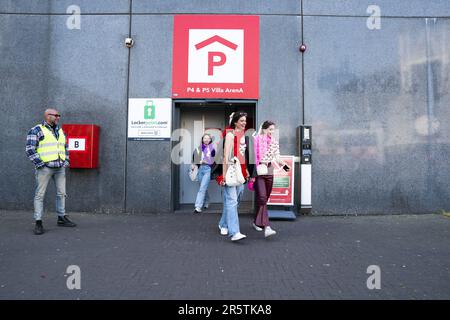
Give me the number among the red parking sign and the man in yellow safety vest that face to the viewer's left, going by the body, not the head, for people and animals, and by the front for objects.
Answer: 0

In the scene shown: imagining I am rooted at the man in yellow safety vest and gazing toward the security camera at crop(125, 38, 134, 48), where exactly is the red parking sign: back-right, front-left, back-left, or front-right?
front-right

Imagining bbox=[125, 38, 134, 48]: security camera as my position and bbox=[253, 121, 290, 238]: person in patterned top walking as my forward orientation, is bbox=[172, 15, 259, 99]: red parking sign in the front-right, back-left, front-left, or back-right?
front-left

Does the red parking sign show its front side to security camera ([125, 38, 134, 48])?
no

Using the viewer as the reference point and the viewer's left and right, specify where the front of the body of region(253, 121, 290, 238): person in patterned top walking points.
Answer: facing the viewer and to the right of the viewer

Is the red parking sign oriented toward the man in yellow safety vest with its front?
no

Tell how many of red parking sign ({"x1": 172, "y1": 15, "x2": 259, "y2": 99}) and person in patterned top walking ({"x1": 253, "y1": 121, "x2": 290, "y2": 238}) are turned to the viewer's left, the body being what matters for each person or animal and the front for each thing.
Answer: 0

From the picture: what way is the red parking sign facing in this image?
toward the camera

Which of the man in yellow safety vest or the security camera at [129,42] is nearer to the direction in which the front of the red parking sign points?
the man in yellow safety vest

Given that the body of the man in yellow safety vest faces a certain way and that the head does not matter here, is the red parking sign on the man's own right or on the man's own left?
on the man's own left
